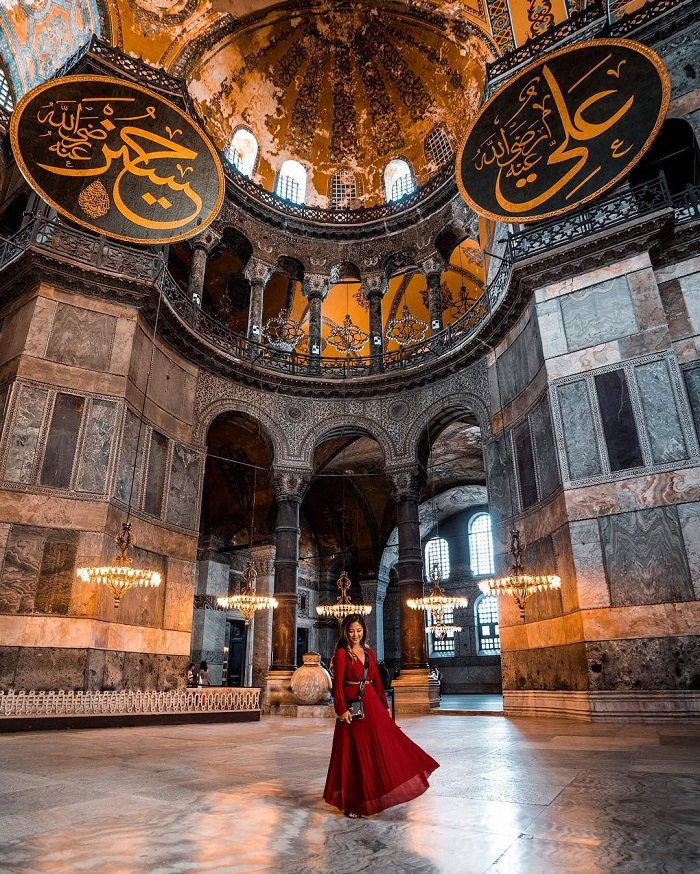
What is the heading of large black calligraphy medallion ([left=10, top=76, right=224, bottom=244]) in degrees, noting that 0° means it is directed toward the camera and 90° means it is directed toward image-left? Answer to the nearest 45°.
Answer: approximately 315°

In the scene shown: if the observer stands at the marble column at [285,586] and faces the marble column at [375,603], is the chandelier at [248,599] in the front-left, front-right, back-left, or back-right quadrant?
back-left

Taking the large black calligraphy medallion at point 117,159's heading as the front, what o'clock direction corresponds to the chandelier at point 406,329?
The chandelier is roughly at 8 o'clock from the large black calligraphy medallion.
